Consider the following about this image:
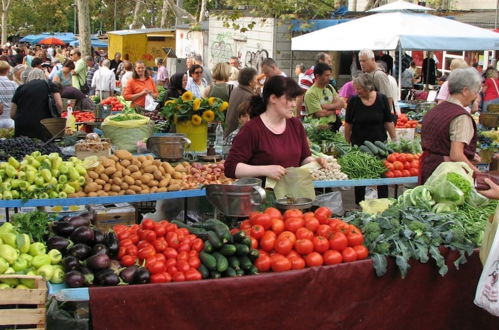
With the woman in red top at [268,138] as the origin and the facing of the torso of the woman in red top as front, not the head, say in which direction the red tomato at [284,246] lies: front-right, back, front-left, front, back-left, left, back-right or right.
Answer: front-right

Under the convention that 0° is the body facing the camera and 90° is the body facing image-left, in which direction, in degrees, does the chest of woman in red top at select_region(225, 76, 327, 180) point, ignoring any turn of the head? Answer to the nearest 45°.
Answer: approximately 315°

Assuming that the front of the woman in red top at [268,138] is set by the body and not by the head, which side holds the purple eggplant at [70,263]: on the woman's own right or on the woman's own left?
on the woman's own right

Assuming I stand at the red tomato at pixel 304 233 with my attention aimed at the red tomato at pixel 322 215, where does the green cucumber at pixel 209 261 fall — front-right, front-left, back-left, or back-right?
back-left

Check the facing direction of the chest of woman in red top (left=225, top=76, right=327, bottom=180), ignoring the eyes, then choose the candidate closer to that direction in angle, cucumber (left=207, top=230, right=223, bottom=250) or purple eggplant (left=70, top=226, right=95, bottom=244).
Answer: the cucumber

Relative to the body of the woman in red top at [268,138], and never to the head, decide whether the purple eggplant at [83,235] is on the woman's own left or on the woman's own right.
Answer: on the woman's own right

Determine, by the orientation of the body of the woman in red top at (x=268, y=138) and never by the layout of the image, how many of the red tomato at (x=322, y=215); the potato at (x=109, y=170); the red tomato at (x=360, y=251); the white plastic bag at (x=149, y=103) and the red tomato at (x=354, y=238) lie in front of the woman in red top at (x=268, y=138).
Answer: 3

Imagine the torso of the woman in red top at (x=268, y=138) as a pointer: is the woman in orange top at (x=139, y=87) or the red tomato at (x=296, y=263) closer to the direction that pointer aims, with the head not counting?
the red tomato

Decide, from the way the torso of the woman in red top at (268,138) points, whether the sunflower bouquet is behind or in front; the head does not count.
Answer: behind

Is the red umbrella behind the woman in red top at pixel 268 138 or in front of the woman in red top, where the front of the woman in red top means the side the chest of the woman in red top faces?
behind

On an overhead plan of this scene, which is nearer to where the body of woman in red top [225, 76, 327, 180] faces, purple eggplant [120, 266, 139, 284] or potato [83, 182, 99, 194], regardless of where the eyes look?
the purple eggplant

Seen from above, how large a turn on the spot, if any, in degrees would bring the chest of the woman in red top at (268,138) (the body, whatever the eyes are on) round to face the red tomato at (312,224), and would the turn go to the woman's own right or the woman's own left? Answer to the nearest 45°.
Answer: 0° — they already face it

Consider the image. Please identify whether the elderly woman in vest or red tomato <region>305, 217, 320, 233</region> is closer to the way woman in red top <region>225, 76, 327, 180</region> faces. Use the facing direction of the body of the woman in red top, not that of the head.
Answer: the red tomato

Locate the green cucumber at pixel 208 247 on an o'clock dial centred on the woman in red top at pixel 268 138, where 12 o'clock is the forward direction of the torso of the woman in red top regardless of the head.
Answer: The green cucumber is roughly at 2 o'clock from the woman in red top.
